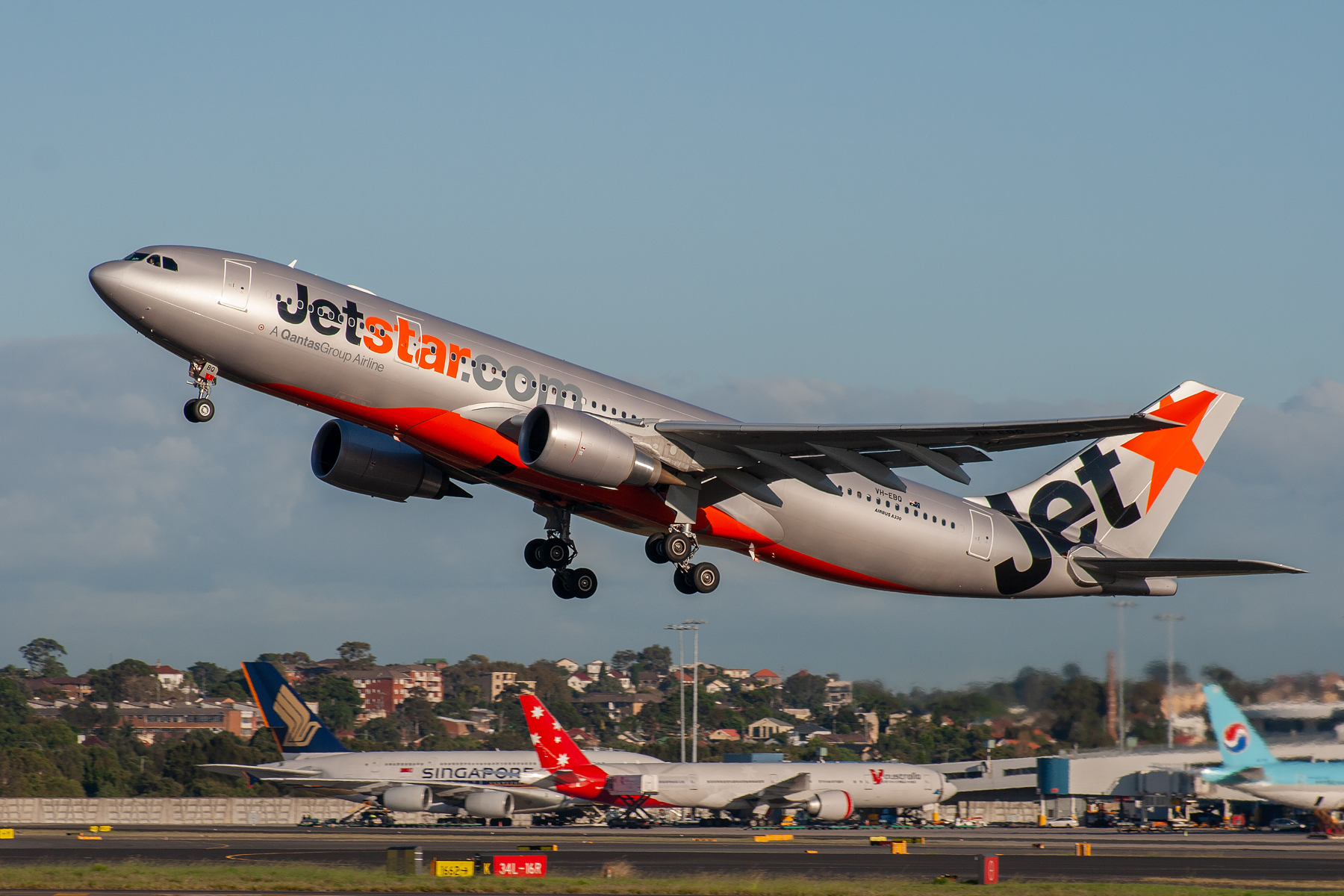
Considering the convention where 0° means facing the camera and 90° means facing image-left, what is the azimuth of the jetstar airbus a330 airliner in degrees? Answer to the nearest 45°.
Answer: approximately 45°
